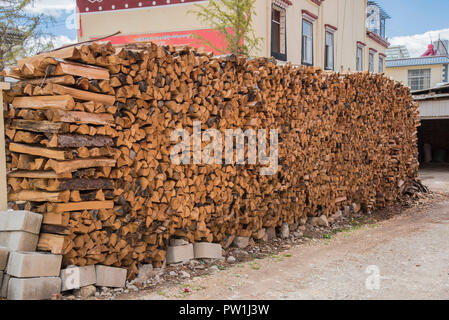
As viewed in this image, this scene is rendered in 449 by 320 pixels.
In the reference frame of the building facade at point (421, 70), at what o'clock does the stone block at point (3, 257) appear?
The stone block is roughly at 12 o'clock from the building facade.

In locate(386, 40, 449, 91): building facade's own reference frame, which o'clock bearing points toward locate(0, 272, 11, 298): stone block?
The stone block is roughly at 12 o'clock from the building facade.

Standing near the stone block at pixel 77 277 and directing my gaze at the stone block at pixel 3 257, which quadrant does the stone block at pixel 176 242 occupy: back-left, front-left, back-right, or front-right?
back-right

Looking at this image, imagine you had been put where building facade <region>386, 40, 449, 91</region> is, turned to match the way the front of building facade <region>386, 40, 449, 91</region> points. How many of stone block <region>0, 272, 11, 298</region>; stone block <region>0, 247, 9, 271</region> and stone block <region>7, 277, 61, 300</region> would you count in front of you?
3

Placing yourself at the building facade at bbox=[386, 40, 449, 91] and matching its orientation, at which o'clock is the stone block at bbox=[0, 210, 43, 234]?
The stone block is roughly at 12 o'clock from the building facade.

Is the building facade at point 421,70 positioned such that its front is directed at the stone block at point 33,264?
yes

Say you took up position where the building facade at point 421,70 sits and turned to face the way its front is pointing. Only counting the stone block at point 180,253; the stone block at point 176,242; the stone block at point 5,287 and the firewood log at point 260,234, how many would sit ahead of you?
4

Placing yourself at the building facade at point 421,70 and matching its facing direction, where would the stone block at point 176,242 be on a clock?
The stone block is roughly at 12 o'clock from the building facade.

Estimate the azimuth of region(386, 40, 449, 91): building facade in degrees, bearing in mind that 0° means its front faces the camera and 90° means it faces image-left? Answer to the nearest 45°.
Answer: approximately 0°

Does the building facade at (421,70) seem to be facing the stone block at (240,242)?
yes

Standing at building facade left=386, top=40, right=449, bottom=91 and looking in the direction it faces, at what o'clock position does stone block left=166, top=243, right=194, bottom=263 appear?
The stone block is roughly at 12 o'clock from the building facade.
